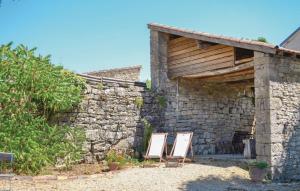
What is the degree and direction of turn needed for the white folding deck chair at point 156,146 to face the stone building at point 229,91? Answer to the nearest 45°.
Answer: approximately 135° to its left

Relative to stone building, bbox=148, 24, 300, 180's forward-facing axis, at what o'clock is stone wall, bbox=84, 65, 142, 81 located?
The stone wall is roughly at 3 o'clock from the stone building.

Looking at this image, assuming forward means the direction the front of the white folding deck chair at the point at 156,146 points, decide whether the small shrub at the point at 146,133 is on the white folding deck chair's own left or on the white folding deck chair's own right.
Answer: on the white folding deck chair's own right

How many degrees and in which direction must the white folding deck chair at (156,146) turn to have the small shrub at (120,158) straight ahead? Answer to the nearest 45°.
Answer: approximately 45° to its right

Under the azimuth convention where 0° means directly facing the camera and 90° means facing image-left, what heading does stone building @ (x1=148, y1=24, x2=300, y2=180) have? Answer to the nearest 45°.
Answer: approximately 45°

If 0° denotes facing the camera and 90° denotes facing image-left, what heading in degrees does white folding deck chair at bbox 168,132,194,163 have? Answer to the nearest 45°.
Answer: approximately 45°

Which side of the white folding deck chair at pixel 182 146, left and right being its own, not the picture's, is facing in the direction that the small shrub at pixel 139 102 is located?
right
